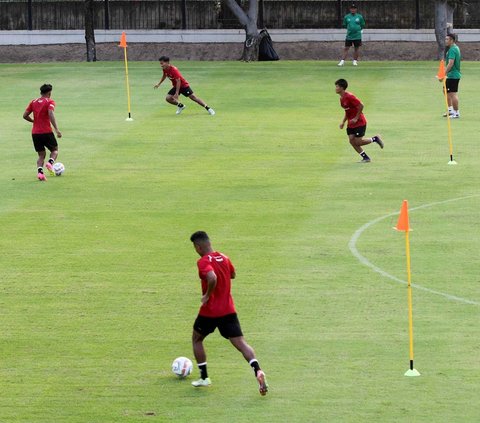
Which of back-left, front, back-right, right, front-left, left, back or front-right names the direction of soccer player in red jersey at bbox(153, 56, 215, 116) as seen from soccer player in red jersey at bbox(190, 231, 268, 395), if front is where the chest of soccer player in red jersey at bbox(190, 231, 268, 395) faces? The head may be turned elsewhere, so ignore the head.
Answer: front-right

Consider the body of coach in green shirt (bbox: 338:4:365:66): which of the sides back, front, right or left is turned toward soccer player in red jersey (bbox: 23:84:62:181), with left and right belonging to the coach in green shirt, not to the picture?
front

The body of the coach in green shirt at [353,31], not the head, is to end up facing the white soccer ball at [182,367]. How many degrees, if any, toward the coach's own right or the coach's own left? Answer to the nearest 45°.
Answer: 0° — they already face it

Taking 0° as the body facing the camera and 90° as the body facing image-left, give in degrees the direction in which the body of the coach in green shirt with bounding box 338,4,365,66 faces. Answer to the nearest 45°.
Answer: approximately 0°

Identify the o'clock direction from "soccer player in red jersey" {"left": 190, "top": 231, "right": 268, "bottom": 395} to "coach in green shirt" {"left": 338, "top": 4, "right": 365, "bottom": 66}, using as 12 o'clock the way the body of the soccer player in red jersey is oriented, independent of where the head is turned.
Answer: The coach in green shirt is roughly at 2 o'clock from the soccer player in red jersey.

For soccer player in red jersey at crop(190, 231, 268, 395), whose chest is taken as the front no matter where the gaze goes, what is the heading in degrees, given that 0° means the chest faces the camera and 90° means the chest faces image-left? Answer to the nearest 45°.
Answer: approximately 135°

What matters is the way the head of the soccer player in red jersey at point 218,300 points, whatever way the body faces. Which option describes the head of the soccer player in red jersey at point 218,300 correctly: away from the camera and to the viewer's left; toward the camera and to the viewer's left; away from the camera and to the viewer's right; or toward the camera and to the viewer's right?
away from the camera and to the viewer's left

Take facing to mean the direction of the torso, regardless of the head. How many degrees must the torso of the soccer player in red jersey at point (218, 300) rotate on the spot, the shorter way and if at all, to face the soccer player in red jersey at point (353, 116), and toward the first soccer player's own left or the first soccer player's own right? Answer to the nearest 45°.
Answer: approximately 45° to the first soccer player's own right

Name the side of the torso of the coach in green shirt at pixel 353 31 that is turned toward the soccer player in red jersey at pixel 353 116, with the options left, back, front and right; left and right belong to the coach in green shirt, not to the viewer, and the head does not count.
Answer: front

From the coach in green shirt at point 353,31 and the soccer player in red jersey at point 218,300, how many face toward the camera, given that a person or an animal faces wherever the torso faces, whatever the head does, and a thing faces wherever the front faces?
1
